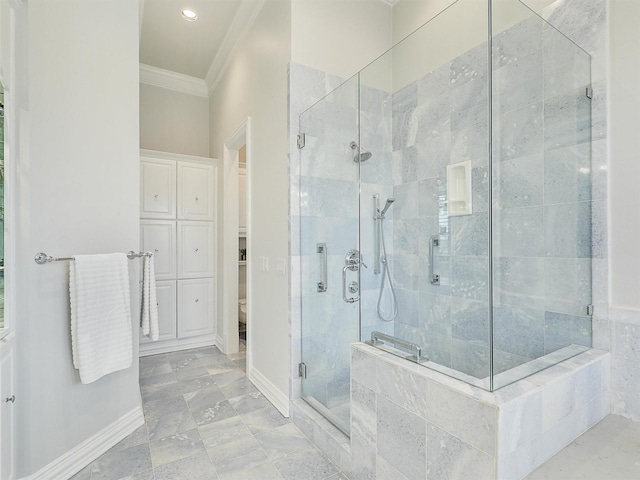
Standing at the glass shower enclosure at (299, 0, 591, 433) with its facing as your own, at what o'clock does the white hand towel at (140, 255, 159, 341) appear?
The white hand towel is roughly at 1 o'clock from the glass shower enclosure.

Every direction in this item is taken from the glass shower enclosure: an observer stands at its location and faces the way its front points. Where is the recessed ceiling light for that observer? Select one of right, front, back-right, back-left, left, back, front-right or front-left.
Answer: front-right

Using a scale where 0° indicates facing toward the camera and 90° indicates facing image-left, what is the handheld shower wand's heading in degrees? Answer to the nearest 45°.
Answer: approximately 315°

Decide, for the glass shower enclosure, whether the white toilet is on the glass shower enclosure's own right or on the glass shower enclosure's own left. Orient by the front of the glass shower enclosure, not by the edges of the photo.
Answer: on the glass shower enclosure's own right

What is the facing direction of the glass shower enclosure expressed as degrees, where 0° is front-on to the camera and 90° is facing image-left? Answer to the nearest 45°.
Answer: approximately 45°

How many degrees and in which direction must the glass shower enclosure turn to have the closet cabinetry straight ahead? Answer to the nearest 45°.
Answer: approximately 45° to its right

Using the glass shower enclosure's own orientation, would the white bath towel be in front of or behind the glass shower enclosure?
in front

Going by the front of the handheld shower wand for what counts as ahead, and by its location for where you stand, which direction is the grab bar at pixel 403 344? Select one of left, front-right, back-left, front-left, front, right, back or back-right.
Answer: front-right

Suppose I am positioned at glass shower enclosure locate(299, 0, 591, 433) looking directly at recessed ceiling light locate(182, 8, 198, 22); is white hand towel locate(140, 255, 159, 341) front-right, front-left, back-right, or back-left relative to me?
front-left
